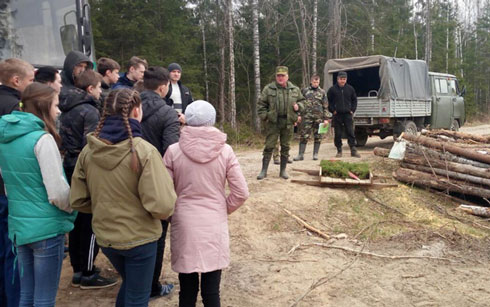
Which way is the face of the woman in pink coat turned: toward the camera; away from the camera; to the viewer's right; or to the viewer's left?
away from the camera

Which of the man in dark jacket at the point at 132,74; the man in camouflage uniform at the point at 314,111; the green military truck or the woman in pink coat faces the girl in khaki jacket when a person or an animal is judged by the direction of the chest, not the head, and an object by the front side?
the man in camouflage uniform

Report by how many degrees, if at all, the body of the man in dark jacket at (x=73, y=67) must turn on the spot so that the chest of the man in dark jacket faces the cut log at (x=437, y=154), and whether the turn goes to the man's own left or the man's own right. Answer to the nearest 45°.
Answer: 0° — they already face it

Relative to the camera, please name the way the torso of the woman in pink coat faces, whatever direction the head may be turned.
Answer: away from the camera

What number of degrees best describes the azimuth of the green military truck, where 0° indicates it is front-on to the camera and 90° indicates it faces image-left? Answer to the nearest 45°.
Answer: approximately 225°

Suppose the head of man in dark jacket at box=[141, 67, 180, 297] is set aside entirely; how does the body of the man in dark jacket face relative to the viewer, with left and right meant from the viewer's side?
facing away from the viewer and to the right of the viewer

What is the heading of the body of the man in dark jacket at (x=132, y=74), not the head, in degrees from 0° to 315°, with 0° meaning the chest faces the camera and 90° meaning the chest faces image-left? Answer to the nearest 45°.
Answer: approximately 270°

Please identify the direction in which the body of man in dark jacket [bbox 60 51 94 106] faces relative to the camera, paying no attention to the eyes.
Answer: to the viewer's right

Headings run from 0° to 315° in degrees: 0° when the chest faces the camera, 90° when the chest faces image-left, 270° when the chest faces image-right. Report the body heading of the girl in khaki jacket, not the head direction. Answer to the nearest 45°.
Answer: approximately 225°

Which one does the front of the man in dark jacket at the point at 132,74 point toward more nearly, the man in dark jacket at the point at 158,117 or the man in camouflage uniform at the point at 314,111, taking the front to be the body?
the man in camouflage uniform

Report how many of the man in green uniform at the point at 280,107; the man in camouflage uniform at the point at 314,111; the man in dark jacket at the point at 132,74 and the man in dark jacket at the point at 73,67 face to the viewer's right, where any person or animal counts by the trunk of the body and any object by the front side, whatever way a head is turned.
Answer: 2
